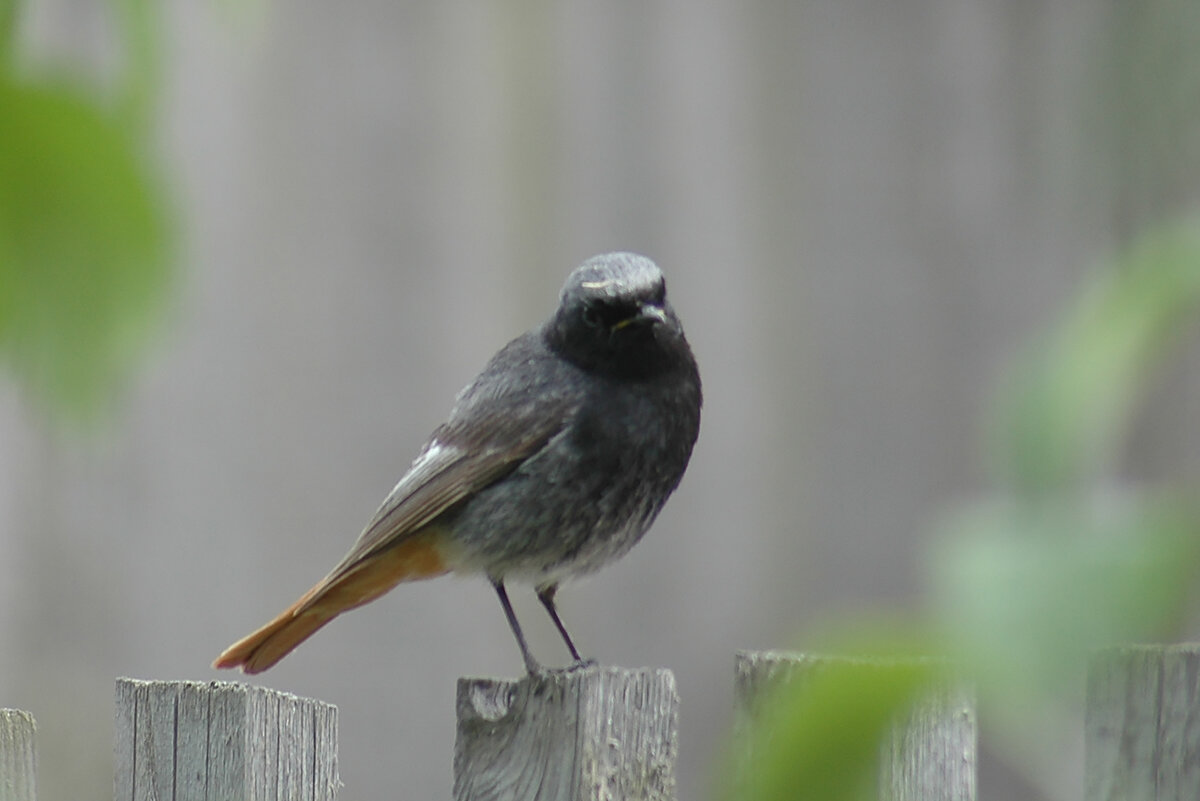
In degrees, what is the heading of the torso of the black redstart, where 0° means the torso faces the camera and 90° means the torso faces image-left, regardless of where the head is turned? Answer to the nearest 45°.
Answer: approximately 315°

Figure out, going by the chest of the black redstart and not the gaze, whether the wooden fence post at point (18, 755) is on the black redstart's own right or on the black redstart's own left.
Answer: on the black redstart's own right
